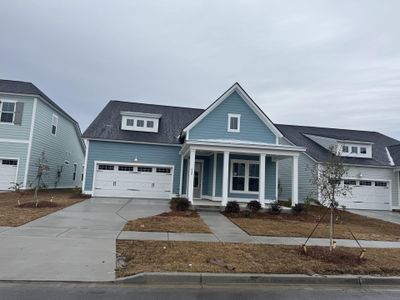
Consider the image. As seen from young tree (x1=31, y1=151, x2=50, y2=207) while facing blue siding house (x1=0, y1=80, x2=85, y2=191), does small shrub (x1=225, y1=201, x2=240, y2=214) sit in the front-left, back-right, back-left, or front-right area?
back-right

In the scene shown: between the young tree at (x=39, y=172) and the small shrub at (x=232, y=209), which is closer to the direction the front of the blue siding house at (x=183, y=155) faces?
the small shrub

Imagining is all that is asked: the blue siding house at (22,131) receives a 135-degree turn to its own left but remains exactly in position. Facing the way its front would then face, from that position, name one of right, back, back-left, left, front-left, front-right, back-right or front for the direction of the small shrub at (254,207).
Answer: front-right

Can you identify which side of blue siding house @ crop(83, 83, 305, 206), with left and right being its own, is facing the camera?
front

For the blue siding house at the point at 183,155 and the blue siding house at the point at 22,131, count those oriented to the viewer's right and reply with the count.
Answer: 0

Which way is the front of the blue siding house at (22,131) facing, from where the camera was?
facing the viewer and to the left of the viewer

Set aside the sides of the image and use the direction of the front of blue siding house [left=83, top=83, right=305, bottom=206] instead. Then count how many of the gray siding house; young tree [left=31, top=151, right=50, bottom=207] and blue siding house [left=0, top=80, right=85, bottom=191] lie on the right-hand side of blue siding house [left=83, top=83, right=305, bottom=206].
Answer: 2

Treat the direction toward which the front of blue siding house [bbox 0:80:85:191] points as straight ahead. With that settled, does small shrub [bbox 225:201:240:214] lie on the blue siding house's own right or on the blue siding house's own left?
on the blue siding house's own left

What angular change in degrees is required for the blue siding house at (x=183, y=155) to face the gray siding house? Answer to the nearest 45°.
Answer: approximately 90° to its left
